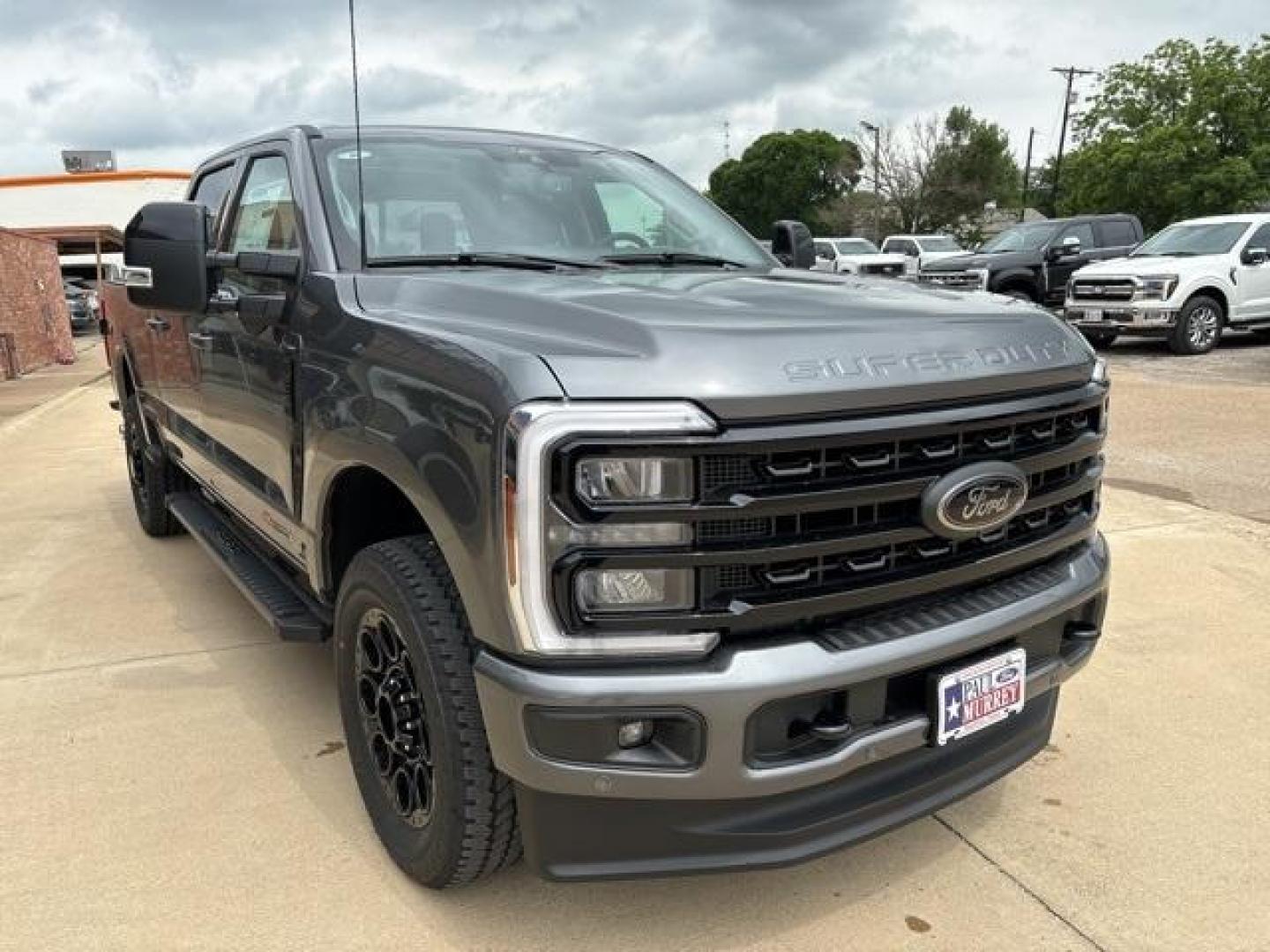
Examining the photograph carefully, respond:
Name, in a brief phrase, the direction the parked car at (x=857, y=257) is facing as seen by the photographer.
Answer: facing the viewer and to the right of the viewer

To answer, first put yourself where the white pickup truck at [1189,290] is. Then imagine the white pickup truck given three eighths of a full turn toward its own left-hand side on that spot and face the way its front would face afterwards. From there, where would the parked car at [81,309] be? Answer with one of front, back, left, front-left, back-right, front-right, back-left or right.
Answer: back

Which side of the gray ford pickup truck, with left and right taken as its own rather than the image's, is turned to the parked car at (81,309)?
back

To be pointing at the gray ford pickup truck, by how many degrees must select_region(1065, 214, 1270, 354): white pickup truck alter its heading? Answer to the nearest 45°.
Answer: approximately 45° to its left

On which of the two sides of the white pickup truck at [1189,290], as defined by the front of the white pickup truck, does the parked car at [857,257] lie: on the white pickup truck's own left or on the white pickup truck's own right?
on the white pickup truck's own right

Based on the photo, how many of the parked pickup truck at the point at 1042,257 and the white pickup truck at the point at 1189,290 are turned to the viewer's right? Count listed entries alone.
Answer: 0

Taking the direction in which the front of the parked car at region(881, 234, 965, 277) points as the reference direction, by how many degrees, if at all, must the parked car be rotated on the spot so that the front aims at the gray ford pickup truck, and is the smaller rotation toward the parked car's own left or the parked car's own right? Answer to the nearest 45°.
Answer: approximately 45° to the parked car's own right

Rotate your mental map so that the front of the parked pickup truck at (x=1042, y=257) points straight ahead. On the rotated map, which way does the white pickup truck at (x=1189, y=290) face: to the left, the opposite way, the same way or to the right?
the same way

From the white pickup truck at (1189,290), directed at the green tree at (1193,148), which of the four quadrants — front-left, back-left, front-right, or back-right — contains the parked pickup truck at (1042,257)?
front-left

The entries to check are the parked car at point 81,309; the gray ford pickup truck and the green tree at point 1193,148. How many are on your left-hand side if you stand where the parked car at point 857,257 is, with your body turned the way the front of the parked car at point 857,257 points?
1

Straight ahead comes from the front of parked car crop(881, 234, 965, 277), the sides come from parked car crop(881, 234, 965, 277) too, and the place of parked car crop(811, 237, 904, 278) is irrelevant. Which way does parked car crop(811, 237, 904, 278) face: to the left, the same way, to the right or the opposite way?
the same way

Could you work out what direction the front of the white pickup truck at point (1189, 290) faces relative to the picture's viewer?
facing the viewer and to the left of the viewer

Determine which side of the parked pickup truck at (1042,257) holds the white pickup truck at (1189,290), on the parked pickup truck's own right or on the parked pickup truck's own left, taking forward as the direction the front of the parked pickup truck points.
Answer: on the parked pickup truck's own left

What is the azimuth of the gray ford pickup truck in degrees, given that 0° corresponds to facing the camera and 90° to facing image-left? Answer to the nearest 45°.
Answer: approximately 315°

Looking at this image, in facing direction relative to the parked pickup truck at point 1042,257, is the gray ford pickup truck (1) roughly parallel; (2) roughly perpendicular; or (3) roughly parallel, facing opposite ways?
roughly perpendicular

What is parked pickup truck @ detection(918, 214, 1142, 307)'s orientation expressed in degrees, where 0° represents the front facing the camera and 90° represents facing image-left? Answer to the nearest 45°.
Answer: approximately 45°

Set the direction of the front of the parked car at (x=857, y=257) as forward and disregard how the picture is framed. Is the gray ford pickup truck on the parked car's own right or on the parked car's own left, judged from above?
on the parked car's own right
